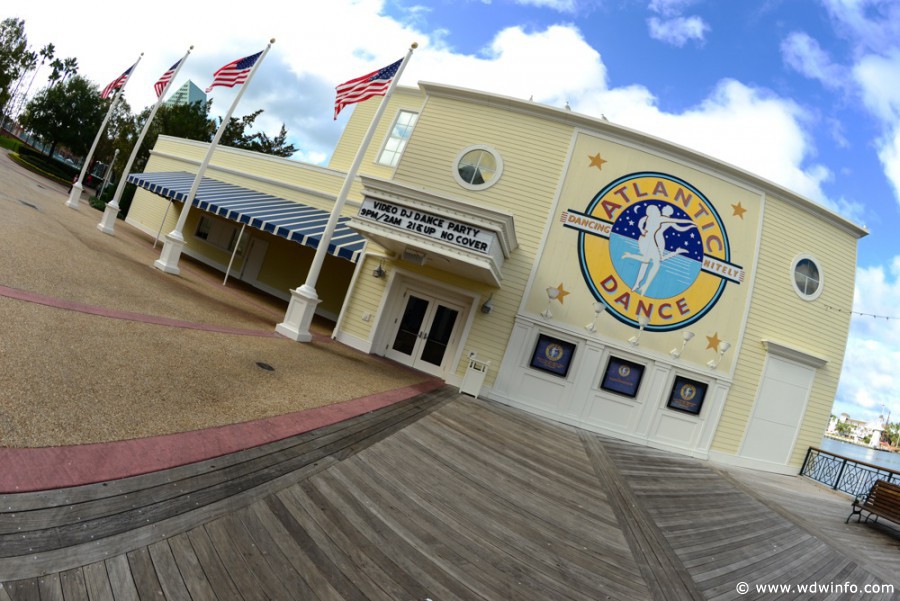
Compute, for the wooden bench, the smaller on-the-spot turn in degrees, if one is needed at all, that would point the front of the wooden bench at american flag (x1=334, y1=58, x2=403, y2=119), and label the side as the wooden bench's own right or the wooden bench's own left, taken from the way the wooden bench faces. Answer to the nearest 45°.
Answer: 0° — it already faces it

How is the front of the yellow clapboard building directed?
toward the camera

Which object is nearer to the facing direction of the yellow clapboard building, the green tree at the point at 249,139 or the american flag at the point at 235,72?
the american flag

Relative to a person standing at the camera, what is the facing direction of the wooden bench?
facing the viewer and to the left of the viewer

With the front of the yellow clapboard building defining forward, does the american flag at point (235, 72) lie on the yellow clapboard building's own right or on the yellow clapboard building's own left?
on the yellow clapboard building's own right

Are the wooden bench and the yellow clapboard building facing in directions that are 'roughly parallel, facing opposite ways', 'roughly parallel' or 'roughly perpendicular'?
roughly perpendicular

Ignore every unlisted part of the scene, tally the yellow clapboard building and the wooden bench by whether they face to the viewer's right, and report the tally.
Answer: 0

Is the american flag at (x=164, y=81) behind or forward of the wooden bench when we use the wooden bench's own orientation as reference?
forward

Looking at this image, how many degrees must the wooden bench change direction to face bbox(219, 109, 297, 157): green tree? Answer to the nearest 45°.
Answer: approximately 45° to its right

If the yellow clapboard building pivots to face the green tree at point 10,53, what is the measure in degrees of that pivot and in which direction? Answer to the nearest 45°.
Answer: approximately 135° to its right

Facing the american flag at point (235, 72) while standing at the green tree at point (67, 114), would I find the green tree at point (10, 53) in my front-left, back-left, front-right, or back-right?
back-right
